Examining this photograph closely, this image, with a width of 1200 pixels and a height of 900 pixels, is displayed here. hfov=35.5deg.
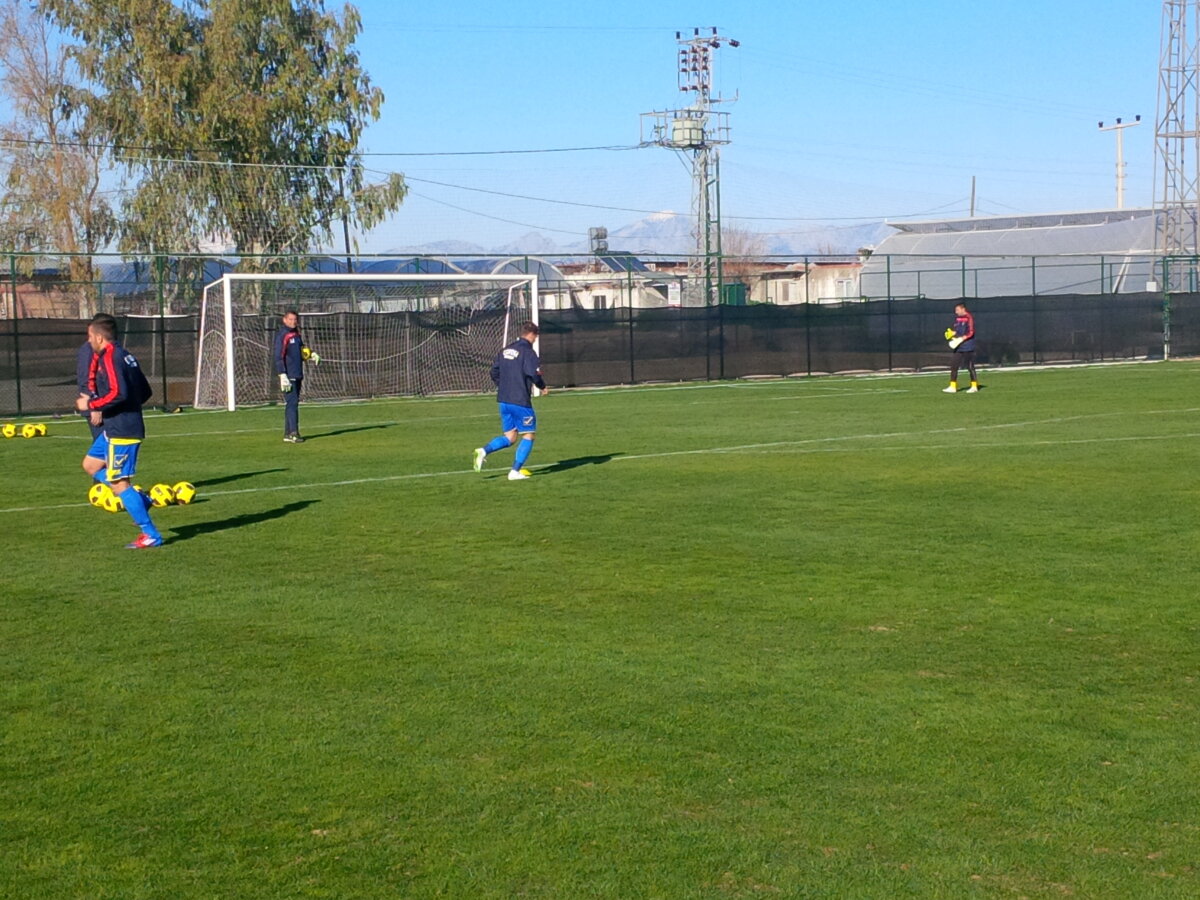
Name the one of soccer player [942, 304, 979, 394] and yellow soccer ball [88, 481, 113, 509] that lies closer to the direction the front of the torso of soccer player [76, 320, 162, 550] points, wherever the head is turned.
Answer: the yellow soccer ball

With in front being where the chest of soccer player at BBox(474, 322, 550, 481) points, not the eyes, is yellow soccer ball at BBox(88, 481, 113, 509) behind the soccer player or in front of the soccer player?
behind

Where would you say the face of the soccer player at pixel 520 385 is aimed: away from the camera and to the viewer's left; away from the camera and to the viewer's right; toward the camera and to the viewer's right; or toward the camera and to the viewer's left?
away from the camera and to the viewer's right

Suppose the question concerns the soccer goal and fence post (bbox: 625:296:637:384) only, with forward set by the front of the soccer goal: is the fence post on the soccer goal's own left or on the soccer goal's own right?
on the soccer goal's own left

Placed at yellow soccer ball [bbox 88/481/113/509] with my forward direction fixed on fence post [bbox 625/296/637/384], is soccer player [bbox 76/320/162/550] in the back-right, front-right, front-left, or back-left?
back-right

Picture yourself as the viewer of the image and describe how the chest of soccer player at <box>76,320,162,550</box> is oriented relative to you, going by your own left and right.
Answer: facing to the left of the viewer

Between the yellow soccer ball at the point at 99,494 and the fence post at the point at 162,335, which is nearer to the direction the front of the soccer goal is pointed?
the yellow soccer ball

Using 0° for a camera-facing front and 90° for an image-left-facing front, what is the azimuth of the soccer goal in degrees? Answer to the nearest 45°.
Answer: approximately 315°

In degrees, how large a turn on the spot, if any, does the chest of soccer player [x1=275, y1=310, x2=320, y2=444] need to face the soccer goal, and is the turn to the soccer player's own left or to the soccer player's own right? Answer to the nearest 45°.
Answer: approximately 135° to the soccer player's own left

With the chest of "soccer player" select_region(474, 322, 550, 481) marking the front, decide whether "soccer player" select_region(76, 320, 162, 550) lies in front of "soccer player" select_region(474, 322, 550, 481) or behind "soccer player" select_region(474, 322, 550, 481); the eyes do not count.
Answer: behind

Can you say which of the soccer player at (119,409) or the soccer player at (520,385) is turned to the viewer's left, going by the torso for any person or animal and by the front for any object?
the soccer player at (119,409)
